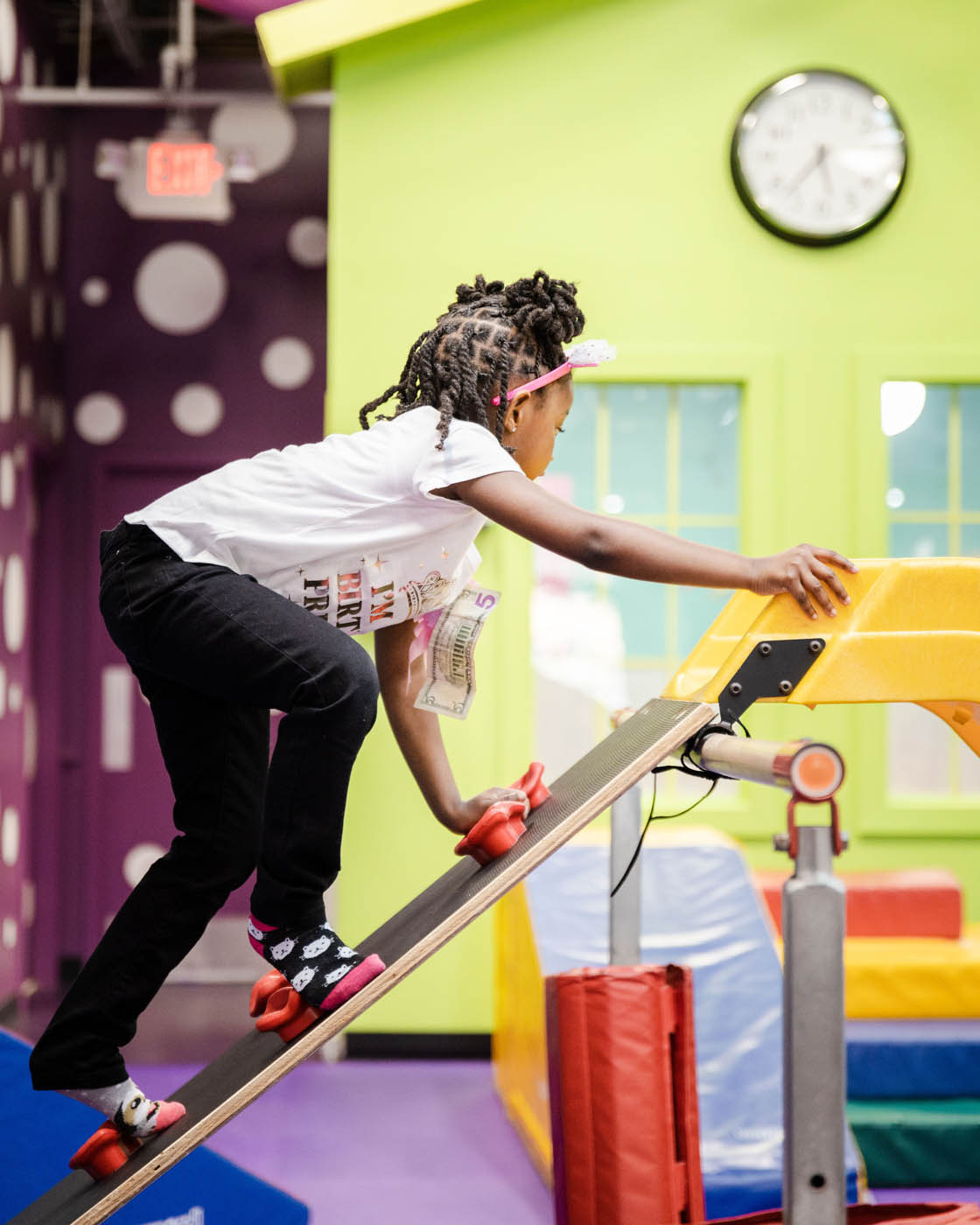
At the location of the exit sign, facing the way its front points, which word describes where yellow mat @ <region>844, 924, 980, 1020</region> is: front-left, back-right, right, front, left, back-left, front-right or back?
front-left

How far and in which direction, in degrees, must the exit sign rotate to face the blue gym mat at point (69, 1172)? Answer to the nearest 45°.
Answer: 0° — it already faces it

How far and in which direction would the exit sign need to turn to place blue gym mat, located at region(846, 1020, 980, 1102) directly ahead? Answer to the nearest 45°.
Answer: approximately 45° to its left

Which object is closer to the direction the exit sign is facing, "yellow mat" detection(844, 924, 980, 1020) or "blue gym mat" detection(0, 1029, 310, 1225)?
the blue gym mat

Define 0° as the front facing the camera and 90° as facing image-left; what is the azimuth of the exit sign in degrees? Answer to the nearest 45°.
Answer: approximately 0°

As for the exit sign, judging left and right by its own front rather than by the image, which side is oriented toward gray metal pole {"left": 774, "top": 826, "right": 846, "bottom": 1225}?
front

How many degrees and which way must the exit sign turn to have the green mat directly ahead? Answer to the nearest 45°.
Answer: approximately 45° to its left

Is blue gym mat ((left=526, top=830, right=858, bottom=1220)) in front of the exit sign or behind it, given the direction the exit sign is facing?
in front
